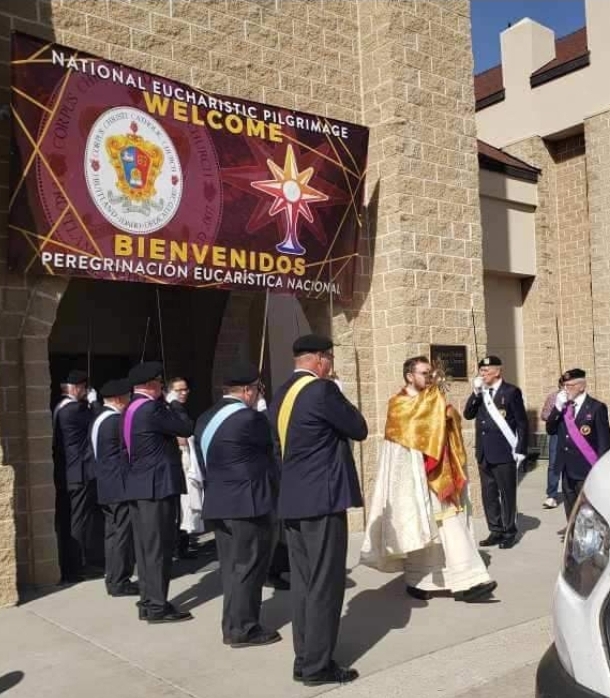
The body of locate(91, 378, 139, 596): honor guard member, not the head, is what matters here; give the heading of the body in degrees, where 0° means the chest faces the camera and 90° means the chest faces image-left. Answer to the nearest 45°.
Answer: approximately 225°

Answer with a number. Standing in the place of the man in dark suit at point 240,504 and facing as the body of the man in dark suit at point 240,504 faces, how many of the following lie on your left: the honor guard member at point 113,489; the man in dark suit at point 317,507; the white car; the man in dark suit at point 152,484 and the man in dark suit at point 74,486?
3

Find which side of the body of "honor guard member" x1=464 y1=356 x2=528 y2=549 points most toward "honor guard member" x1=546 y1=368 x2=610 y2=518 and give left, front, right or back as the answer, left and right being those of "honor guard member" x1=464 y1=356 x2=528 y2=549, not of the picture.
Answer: left

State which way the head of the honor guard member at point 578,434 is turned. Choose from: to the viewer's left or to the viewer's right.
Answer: to the viewer's left

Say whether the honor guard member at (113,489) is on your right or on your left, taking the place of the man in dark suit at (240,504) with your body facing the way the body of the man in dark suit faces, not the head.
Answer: on your left

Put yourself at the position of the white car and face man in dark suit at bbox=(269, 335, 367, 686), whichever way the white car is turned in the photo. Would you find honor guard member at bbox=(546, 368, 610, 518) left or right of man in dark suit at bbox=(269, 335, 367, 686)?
right

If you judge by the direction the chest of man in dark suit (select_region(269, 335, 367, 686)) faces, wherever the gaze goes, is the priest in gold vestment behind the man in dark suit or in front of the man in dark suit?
in front

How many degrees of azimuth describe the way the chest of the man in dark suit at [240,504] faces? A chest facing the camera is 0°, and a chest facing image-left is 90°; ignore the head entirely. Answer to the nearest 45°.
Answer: approximately 225°

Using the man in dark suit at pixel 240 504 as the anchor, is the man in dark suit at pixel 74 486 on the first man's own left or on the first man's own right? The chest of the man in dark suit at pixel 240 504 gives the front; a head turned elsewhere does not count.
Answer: on the first man's own left

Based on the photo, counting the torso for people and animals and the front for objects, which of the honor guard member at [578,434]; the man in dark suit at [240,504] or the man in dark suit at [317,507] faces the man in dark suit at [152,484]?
the honor guard member

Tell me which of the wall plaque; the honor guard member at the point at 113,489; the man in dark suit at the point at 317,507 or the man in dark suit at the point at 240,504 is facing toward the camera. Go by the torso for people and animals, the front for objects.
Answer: the wall plaque
